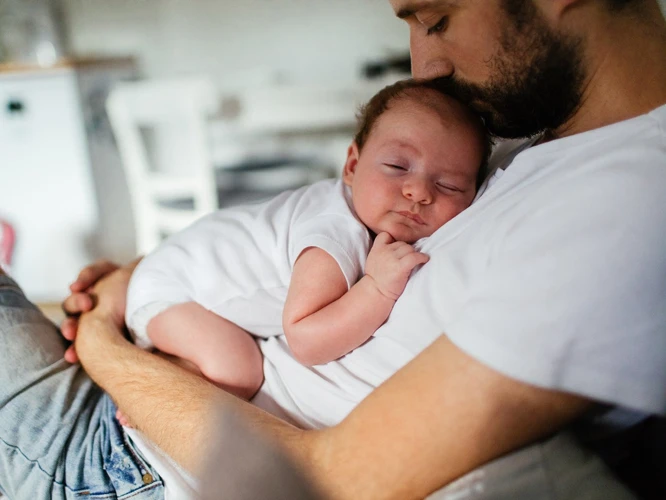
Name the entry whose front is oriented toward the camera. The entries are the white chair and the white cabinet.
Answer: the white cabinet

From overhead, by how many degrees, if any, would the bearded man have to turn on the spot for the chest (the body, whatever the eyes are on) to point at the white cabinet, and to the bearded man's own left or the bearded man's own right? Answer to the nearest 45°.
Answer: approximately 45° to the bearded man's own right

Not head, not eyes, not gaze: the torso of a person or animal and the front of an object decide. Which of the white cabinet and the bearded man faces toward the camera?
the white cabinet

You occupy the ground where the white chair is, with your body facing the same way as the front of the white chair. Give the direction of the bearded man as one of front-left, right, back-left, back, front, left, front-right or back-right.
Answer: back-right

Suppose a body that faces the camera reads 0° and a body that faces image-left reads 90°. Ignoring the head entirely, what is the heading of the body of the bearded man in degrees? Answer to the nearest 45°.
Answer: approximately 90°

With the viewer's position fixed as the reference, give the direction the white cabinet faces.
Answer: facing the viewer

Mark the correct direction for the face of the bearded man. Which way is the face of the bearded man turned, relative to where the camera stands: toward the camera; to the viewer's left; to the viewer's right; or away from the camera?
to the viewer's left

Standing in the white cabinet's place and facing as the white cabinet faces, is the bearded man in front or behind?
in front

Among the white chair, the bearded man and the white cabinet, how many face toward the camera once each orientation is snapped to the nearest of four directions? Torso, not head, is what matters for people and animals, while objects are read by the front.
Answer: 1

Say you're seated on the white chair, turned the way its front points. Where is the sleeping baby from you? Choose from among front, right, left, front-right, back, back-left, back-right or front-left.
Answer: back-right

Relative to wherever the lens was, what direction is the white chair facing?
facing away from the viewer and to the right of the viewer

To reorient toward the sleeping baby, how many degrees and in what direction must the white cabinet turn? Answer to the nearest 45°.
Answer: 0° — it already faces them

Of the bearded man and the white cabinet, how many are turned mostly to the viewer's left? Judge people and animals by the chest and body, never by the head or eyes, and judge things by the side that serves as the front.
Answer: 1
